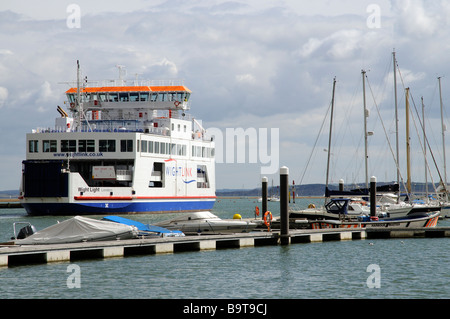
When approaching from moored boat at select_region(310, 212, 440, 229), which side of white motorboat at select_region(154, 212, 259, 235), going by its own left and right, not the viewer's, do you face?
front

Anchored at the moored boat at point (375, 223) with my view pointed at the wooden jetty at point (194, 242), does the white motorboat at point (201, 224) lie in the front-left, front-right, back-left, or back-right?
front-right

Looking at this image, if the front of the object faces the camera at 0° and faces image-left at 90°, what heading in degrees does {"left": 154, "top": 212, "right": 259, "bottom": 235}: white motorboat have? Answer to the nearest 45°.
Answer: approximately 270°
